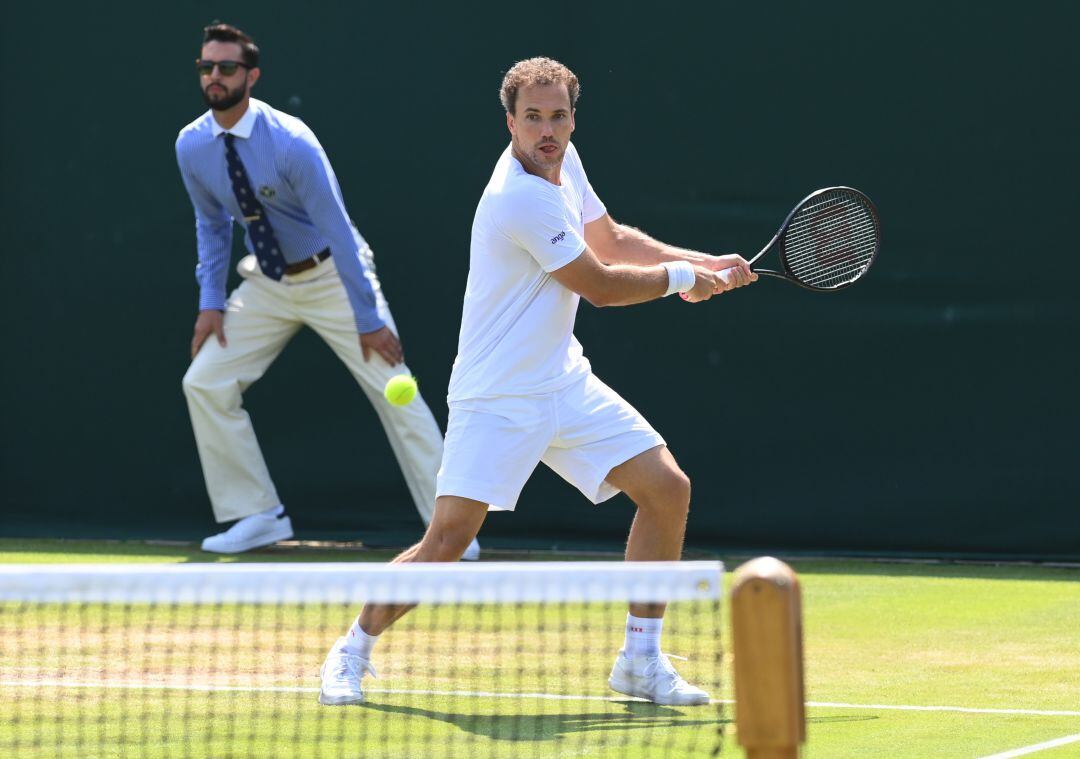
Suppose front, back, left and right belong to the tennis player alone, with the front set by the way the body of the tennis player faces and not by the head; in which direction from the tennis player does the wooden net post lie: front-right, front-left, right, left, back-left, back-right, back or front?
front-right

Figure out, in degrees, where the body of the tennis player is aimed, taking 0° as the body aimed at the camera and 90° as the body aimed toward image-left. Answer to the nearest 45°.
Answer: approximately 315°
